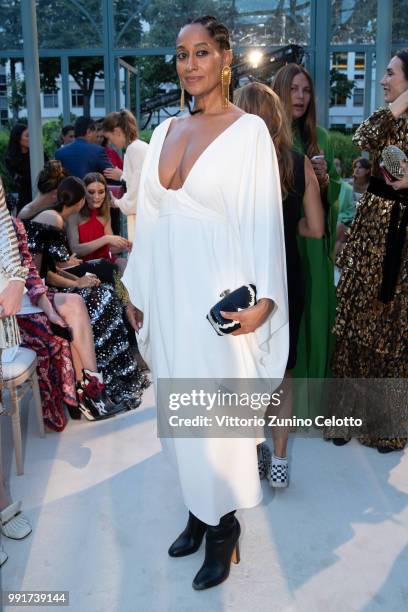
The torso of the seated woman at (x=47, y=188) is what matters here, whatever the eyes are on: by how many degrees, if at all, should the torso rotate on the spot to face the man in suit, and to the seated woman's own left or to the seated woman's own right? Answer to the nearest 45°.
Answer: approximately 90° to the seated woman's own left

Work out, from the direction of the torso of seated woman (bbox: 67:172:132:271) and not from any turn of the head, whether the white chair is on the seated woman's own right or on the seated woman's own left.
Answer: on the seated woman's own right

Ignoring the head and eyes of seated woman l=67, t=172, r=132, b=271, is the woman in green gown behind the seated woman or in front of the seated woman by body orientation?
in front

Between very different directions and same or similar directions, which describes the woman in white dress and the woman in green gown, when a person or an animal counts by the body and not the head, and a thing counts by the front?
same or similar directions

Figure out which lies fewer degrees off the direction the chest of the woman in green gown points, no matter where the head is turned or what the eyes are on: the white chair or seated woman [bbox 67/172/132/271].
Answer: the white chair

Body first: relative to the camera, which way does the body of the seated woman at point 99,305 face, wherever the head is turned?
to the viewer's right

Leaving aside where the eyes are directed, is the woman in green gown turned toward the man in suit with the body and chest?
no

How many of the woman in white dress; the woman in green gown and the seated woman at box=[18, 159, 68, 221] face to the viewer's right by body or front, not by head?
1

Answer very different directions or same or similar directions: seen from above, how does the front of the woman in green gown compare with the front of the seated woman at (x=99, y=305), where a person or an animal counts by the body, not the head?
very different directions

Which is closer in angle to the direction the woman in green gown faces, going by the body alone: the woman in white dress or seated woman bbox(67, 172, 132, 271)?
the woman in white dress

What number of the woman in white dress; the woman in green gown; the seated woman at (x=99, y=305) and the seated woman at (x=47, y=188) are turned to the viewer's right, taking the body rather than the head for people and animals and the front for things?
2

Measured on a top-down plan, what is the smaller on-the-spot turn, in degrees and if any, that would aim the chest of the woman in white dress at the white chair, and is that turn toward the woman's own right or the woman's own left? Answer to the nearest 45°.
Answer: approximately 90° to the woman's own right

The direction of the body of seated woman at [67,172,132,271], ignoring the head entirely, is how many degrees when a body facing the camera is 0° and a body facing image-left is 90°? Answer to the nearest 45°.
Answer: approximately 315°

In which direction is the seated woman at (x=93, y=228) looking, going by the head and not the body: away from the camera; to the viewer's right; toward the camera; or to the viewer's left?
toward the camera
